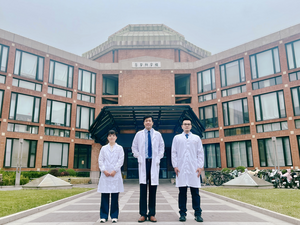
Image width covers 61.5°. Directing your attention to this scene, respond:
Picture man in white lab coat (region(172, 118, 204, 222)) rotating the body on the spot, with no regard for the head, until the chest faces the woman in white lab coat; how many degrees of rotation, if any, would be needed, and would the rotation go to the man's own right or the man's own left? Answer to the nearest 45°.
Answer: approximately 90° to the man's own right

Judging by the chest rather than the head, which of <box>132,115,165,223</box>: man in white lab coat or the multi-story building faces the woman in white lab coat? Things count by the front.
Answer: the multi-story building

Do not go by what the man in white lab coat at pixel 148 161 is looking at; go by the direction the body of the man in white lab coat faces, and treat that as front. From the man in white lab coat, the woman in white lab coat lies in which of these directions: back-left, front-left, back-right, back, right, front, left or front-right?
right

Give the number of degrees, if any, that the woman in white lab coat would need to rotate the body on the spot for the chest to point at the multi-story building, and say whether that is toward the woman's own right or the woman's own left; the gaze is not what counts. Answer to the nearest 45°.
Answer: approximately 180°

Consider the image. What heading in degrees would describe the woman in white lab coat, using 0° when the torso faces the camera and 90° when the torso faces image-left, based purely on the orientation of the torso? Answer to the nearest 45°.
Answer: approximately 0°

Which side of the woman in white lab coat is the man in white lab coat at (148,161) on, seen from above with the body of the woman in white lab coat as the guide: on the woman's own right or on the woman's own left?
on the woman's own left

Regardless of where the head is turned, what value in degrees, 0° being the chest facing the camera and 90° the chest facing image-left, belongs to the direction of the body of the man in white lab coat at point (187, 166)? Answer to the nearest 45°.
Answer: approximately 0°

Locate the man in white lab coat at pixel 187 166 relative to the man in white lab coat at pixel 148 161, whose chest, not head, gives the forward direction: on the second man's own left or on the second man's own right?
on the second man's own left

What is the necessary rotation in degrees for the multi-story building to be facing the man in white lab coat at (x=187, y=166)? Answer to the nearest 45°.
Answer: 0° — it already faces them

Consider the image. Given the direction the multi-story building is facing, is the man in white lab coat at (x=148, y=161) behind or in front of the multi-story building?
in front

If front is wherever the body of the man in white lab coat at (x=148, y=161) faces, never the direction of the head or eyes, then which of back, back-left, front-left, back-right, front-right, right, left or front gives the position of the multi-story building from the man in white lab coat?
back

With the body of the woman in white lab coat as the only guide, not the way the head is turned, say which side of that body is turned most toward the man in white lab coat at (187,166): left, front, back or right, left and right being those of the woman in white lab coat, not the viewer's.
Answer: left
